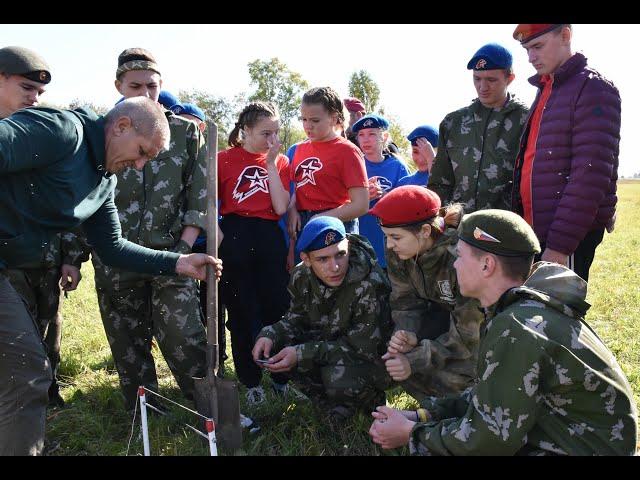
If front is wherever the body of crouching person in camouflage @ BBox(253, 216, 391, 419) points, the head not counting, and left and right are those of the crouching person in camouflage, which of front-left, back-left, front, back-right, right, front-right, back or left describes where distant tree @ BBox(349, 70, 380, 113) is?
back-right

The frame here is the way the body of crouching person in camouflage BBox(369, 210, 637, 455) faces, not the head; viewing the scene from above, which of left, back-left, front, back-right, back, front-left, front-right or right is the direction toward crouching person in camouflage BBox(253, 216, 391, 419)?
front-right

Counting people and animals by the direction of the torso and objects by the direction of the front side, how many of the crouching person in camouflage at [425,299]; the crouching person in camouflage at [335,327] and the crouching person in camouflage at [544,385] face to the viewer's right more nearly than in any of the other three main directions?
0

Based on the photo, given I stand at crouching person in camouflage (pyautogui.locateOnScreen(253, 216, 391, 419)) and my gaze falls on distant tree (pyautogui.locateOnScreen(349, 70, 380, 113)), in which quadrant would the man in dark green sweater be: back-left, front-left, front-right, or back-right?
back-left

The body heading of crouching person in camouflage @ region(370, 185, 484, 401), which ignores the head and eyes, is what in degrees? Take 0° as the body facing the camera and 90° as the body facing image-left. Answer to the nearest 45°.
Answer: approximately 45°

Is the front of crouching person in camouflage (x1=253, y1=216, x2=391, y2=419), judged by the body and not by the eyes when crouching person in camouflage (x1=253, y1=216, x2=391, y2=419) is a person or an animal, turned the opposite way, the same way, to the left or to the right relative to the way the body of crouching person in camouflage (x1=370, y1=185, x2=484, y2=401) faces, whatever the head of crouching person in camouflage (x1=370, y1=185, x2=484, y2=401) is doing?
the same way

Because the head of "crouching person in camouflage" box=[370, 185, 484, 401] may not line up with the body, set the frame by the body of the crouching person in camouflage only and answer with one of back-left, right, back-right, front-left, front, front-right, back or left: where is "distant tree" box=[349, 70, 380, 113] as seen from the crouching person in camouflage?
back-right

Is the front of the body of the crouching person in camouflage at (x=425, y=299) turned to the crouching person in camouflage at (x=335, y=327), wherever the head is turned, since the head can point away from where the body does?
no

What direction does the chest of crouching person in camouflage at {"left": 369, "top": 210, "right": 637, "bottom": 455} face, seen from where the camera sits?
to the viewer's left

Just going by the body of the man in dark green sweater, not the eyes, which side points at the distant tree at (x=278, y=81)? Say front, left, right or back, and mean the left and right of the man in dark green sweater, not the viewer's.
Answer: left

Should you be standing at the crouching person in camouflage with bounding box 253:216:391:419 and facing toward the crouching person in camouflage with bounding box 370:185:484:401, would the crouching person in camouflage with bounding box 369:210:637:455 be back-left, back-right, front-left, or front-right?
front-right

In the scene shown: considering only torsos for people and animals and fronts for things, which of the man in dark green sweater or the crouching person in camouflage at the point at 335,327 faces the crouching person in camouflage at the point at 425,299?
the man in dark green sweater

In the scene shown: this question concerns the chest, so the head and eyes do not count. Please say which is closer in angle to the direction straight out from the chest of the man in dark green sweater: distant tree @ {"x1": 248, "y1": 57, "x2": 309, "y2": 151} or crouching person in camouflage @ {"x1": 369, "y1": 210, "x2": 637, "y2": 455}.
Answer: the crouching person in camouflage

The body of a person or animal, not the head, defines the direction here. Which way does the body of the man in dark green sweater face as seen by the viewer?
to the viewer's right
